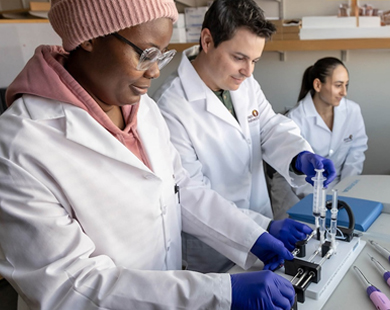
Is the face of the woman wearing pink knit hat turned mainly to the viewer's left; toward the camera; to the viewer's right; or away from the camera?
to the viewer's right

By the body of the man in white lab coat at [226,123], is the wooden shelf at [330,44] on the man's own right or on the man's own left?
on the man's own left

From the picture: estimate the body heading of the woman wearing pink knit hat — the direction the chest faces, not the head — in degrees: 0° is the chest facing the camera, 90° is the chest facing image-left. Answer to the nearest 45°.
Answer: approximately 315°

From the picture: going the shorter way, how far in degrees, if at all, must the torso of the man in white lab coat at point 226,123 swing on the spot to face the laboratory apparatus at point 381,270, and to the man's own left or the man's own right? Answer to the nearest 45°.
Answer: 0° — they already face it

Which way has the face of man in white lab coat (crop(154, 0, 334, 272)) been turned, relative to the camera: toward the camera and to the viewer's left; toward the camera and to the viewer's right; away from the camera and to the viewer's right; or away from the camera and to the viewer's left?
toward the camera and to the viewer's right

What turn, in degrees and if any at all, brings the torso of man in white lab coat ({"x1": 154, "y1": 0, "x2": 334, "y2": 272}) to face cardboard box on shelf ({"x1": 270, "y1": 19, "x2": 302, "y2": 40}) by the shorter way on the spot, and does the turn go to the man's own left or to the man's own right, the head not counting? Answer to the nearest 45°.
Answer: approximately 135° to the man's own left

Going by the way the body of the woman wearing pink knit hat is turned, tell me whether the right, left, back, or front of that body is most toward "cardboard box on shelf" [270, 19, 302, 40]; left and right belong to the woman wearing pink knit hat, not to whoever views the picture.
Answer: left
